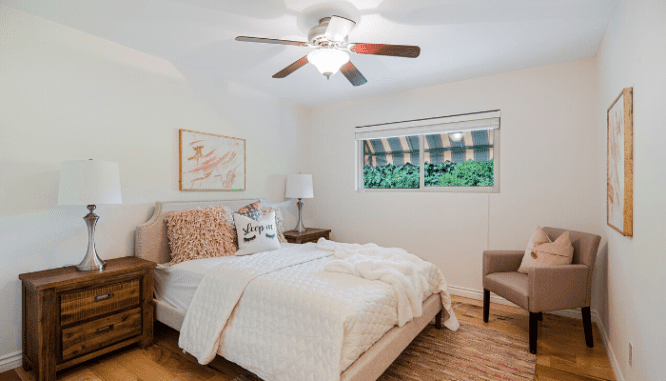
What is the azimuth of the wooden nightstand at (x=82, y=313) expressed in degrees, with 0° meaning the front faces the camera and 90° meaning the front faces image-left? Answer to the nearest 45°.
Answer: approximately 315°

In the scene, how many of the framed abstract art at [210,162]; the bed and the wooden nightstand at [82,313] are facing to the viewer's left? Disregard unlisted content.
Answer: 0

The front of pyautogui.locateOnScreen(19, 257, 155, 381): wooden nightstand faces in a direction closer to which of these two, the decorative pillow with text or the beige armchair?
the beige armchair

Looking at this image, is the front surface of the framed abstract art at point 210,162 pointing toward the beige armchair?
yes

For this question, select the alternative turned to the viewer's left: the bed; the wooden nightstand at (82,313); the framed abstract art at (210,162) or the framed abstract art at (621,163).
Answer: the framed abstract art at (621,163)

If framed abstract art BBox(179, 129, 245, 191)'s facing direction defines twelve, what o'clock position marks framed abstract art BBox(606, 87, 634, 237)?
framed abstract art BBox(606, 87, 634, 237) is roughly at 12 o'clock from framed abstract art BBox(179, 129, 245, 191).

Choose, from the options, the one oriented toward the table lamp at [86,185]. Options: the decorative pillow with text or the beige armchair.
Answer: the beige armchair

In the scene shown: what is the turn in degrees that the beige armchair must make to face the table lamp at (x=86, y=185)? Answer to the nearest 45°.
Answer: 0° — it already faces it

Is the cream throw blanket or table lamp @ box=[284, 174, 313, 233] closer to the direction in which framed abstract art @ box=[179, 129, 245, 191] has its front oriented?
the cream throw blanket

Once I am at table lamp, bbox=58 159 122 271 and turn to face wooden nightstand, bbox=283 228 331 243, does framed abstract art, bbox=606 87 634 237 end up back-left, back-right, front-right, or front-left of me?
front-right

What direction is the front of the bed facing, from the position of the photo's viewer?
facing the viewer and to the right of the viewer

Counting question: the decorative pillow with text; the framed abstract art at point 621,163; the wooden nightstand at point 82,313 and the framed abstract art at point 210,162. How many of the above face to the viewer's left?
1

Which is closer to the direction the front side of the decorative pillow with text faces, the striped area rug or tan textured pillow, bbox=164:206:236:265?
the striped area rug

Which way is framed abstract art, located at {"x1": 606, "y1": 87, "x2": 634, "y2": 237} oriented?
to the viewer's left

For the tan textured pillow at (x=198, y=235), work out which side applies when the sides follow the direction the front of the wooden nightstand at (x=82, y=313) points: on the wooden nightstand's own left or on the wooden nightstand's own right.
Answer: on the wooden nightstand's own left

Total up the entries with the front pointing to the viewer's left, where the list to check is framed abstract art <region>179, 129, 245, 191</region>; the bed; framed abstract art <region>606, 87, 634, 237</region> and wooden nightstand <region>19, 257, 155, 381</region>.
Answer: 1
